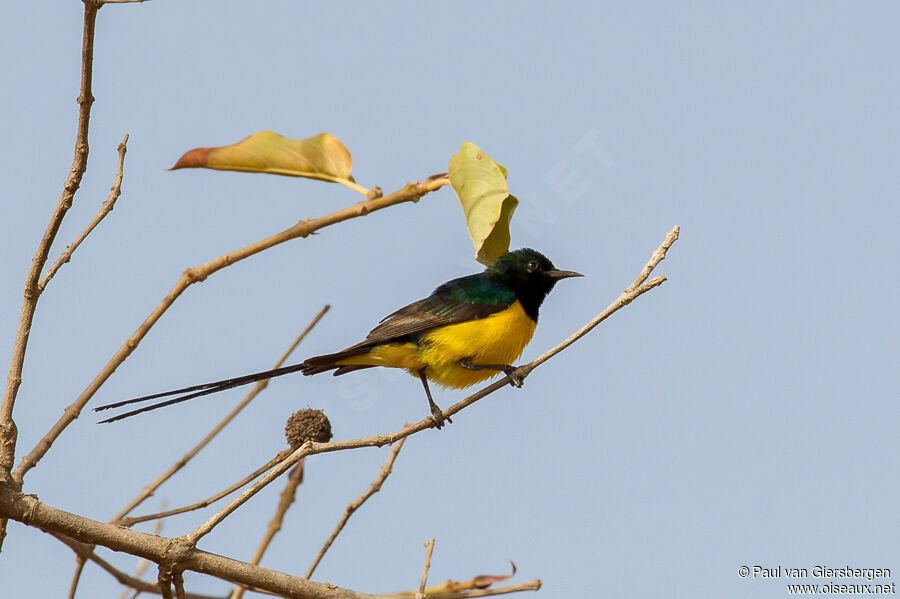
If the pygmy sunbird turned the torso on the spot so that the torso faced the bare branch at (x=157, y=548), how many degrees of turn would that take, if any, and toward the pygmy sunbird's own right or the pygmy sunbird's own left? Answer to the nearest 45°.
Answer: approximately 135° to the pygmy sunbird's own right

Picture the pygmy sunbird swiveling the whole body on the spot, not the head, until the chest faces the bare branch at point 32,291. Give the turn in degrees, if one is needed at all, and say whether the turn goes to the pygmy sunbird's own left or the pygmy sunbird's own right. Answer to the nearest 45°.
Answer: approximately 135° to the pygmy sunbird's own right

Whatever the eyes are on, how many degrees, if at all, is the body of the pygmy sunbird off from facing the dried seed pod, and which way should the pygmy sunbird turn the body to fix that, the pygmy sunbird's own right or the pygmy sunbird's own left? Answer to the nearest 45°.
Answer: approximately 135° to the pygmy sunbird's own right

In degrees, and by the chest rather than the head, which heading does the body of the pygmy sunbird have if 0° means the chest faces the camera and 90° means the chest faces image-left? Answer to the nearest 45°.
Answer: approximately 270°
